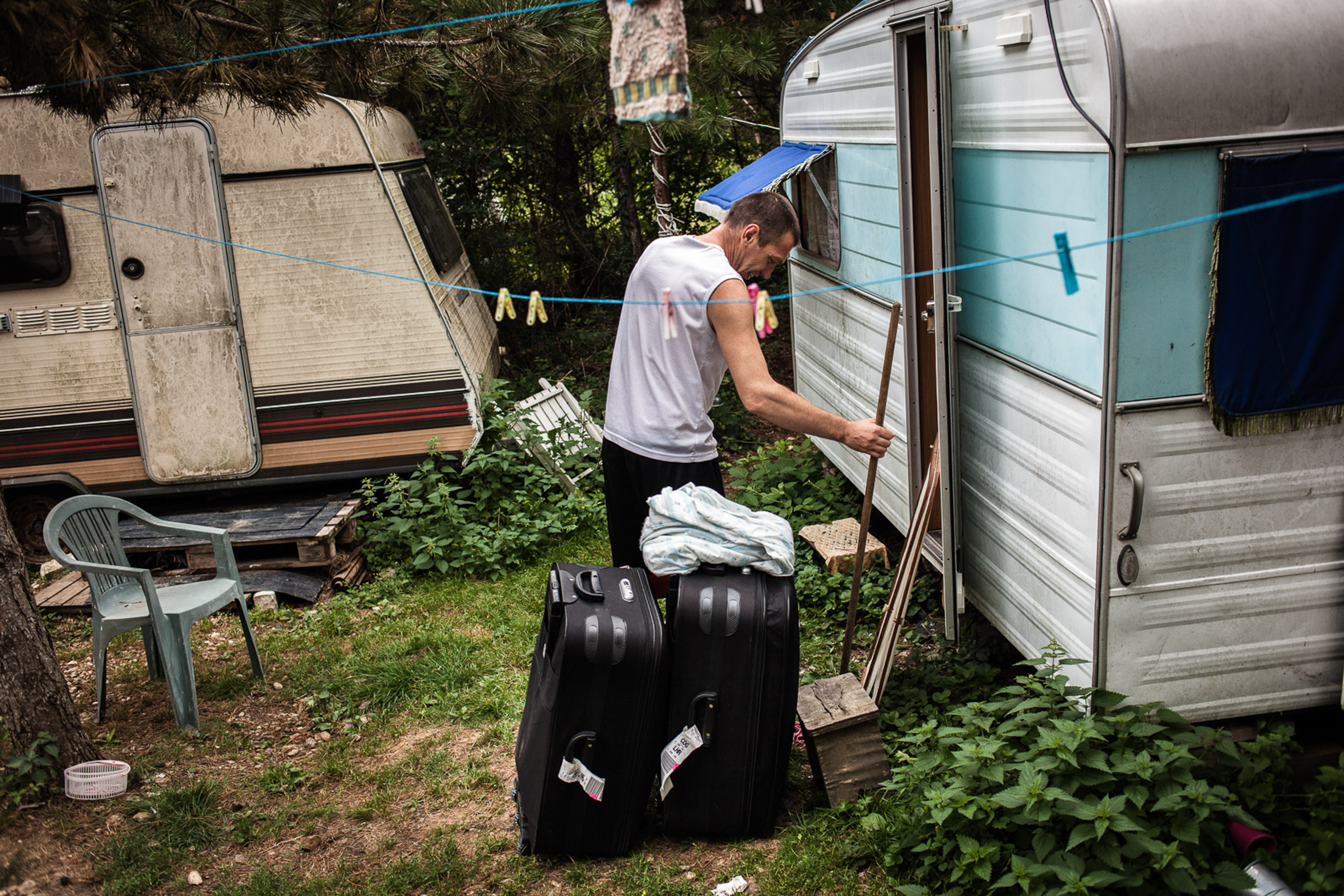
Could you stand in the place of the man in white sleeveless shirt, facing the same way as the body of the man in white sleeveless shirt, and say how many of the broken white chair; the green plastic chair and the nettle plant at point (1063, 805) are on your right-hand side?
1

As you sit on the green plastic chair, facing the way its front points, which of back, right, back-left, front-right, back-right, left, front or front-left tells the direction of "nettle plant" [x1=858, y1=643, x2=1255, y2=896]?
front

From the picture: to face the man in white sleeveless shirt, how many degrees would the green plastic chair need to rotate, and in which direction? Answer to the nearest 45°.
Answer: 0° — it already faces them

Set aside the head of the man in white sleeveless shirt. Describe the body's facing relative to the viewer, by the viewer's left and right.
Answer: facing away from the viewer and to the right of the viewer

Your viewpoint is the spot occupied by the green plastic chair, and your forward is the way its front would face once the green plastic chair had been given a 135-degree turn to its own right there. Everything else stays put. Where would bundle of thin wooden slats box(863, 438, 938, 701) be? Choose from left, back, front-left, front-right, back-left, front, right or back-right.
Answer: back-left

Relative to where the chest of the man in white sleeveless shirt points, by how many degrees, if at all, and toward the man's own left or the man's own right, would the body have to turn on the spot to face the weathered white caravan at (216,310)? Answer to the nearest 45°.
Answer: approximately 90° to the man's own left

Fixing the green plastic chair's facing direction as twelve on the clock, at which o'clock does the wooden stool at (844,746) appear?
The wooden stool is roughly at 12 o'clock from the green plastic chair.

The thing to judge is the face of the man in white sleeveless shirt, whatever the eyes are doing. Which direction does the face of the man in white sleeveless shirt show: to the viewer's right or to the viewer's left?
to the viewer's right

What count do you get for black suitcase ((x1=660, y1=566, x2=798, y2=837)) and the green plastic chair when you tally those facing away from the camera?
0
